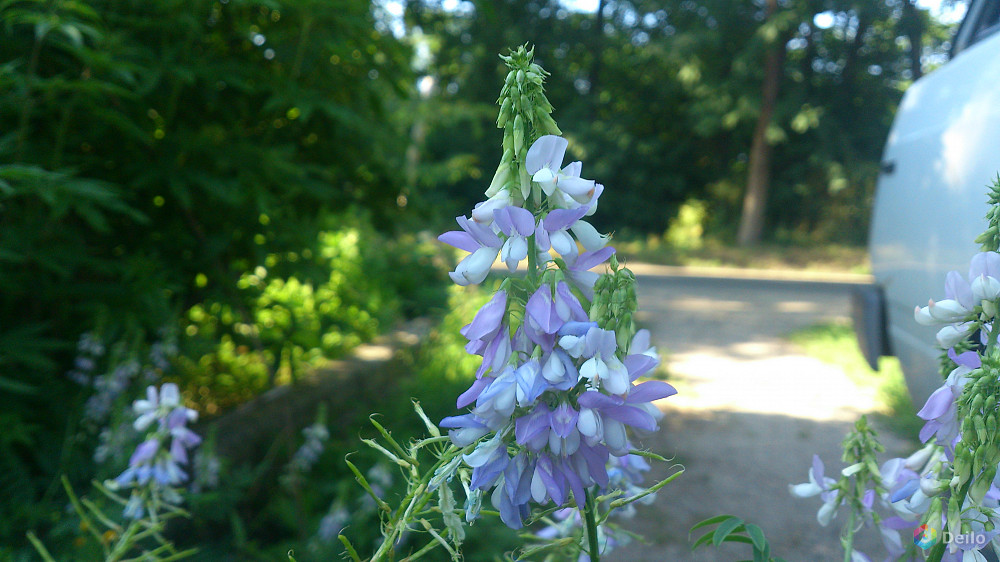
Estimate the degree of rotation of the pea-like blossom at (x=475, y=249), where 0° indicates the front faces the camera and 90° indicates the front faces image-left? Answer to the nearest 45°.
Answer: approximately 90°

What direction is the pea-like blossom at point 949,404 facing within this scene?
to the viewer's left

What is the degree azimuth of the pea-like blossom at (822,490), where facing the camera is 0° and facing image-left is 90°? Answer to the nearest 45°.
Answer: approximately 90°

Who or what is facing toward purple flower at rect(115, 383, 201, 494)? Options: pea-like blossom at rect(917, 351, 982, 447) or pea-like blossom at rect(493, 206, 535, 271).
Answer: pea-like blossom at rect(917, 351, 982, 447)

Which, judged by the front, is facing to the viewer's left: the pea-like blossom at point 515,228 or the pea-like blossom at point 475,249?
the pea-like blossom at point 475,249

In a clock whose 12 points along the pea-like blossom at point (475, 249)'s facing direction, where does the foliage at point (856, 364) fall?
The foliage is roughly at 4 o'clock from the pea-like blossom.

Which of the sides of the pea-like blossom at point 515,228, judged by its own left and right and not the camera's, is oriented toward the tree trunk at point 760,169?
back

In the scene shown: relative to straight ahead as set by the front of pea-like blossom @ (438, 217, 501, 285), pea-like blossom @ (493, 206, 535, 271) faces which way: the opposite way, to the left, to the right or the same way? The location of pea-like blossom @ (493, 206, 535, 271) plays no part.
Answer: to the left
